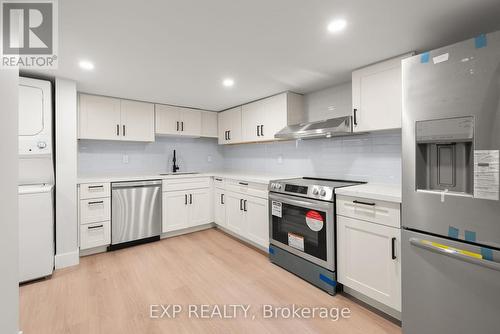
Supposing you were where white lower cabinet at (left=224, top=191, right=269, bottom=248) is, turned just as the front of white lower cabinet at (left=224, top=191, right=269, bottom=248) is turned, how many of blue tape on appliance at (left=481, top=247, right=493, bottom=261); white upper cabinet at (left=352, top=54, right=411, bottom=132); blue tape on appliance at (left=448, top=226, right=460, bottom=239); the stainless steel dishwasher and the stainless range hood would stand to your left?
4

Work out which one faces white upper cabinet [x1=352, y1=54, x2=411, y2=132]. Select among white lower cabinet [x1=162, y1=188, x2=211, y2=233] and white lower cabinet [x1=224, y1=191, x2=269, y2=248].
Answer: white lower cabinet [x1=162, y1=188, x2=211, y2=233]

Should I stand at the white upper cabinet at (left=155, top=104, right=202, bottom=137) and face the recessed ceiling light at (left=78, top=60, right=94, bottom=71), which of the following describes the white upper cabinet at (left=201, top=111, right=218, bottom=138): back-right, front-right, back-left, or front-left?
back-left

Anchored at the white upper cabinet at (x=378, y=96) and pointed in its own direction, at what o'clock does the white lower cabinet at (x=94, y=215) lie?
The white lower cabinet is roughly at 1 o'clock from the white upper cabinet.

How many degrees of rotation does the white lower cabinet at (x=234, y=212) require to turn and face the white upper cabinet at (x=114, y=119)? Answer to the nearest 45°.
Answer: approximately 45° to its right

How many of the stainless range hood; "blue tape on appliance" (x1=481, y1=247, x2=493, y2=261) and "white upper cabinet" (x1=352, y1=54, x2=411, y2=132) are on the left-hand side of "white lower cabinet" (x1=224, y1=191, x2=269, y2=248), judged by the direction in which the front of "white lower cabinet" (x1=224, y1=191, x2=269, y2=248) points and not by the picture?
3

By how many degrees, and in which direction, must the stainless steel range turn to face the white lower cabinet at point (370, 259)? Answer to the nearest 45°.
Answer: approximately 90° to its left

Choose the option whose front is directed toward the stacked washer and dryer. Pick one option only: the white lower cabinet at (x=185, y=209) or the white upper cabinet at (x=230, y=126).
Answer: the white upper cabinet
